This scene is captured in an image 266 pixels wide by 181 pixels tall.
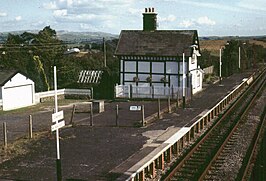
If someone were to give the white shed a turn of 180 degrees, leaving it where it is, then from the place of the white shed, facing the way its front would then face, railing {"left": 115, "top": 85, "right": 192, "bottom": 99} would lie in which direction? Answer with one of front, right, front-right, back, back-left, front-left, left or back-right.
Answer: back-right

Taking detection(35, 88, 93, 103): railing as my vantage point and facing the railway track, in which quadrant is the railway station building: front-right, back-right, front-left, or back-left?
front-left

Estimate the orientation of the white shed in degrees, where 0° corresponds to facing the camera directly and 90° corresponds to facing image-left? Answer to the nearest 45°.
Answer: approximately 315°

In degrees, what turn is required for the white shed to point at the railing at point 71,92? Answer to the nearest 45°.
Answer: approximately 90° to its left

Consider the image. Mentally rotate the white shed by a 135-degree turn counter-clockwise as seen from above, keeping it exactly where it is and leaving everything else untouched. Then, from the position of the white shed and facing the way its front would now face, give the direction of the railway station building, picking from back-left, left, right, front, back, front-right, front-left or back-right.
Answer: right

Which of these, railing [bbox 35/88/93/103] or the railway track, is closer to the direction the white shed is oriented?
the railway track
